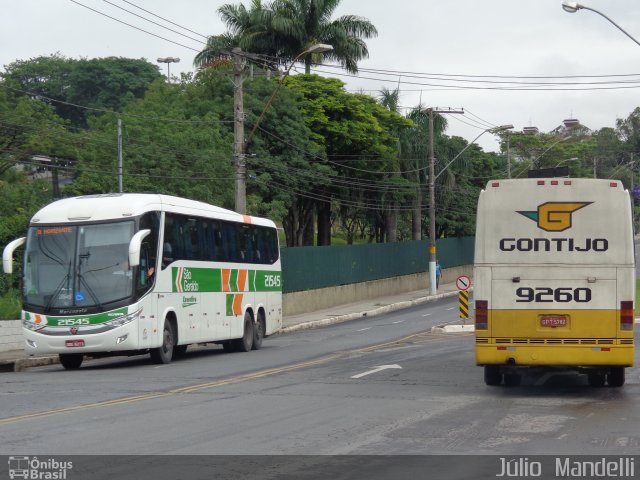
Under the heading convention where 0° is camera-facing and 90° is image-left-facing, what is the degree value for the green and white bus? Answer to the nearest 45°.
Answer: approximately 45°

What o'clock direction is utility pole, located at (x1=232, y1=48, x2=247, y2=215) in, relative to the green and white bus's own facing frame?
The utility pole is roughly at 5 o'clock from the green and white bus.

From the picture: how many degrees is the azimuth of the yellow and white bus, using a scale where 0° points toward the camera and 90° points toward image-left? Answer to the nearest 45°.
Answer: approximately 180°

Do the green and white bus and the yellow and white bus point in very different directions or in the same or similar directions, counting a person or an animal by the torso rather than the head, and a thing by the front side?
very different directions

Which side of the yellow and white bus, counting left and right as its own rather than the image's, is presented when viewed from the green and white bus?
left

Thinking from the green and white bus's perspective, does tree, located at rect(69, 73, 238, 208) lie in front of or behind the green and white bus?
behind

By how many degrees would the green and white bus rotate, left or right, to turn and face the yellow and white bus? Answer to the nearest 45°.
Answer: approximately 90° to its left

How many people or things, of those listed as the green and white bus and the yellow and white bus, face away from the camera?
1

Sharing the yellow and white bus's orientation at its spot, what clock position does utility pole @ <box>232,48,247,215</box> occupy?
The utility pole is roughly at 11 o'clock from the yellow and white bus.

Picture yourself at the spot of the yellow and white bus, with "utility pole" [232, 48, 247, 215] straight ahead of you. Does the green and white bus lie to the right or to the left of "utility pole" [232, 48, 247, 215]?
left

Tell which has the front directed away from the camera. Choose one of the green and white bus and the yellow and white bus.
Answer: the yellow and white bus
